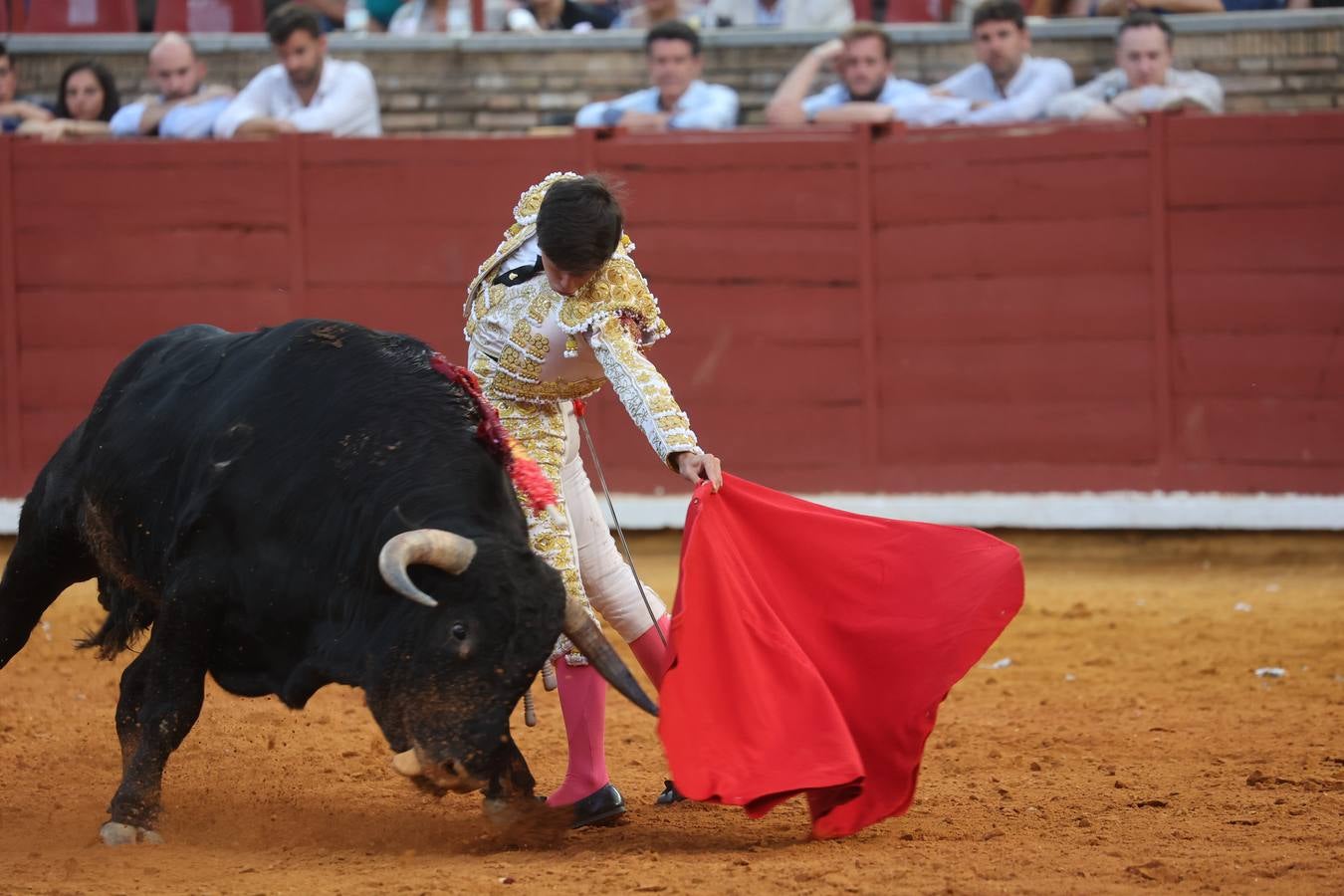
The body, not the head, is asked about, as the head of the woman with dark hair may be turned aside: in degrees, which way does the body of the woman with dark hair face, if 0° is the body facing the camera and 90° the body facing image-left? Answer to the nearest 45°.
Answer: approximately 0°

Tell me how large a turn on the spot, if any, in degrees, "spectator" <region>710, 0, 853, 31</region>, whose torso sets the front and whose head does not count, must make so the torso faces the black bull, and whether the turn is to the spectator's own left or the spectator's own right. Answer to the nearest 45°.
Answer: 0° — they already face it

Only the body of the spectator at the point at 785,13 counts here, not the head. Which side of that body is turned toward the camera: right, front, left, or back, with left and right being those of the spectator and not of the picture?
front

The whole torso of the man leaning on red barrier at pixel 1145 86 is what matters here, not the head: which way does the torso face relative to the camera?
toward the camera

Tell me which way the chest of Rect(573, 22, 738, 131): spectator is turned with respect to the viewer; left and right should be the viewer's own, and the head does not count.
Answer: facing the viewer

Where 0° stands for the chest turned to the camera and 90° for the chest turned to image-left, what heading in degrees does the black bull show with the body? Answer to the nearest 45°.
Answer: approximately 315°
